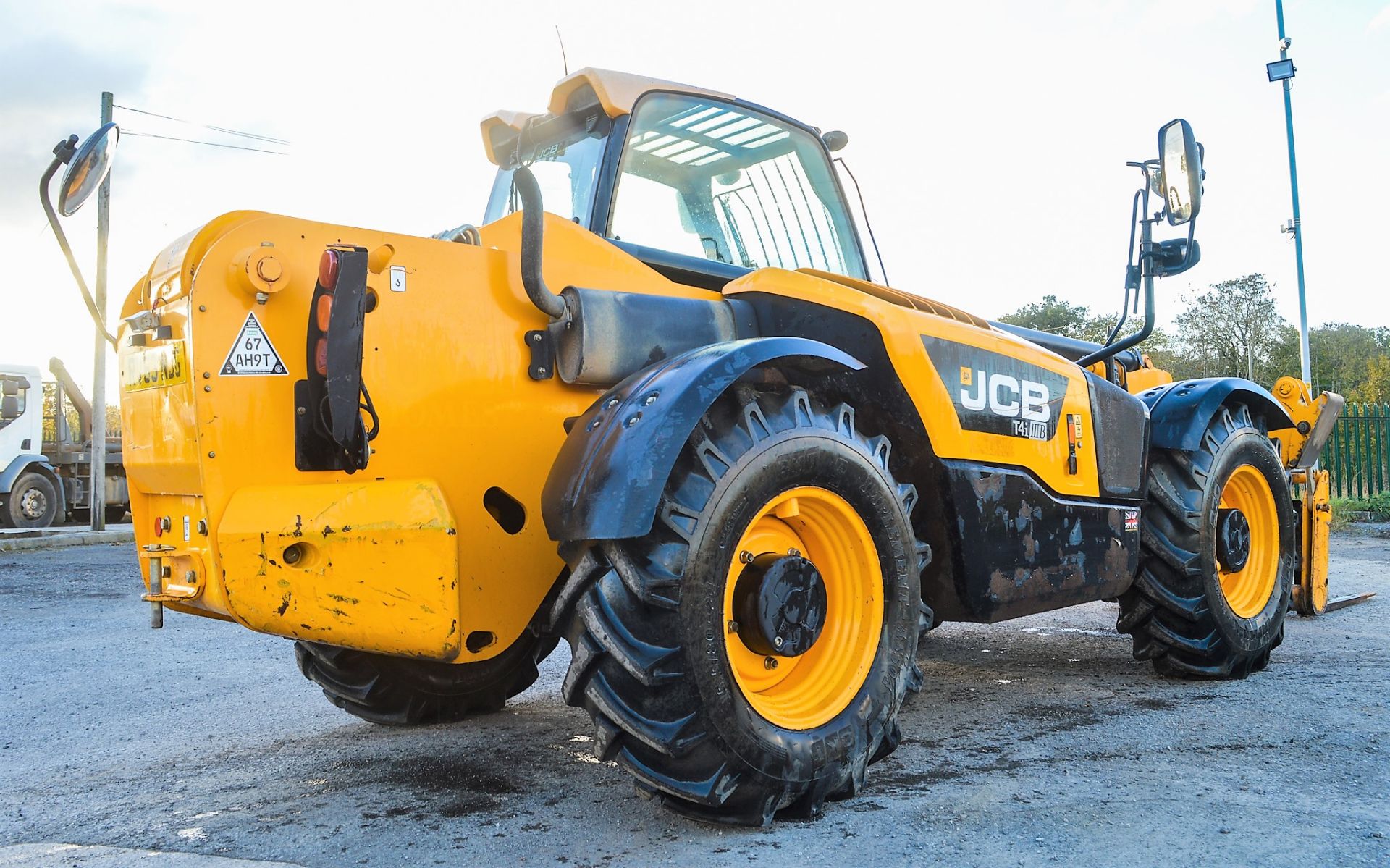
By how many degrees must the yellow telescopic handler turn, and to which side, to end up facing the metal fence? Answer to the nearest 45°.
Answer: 0° — it already faces it

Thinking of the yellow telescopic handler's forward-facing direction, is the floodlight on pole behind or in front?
in front

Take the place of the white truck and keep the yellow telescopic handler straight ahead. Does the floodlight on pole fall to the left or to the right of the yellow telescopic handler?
left

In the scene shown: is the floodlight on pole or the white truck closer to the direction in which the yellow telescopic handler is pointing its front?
the floodlight on pole

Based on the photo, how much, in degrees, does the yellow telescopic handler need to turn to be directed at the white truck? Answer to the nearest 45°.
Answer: approximately 90° to its left

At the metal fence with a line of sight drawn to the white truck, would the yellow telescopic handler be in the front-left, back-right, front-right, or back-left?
front-left

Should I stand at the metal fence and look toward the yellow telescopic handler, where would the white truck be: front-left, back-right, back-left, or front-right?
front-right

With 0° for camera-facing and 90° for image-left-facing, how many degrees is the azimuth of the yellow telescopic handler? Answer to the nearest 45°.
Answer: approximately 225°

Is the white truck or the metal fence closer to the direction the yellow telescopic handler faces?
the metal fence
